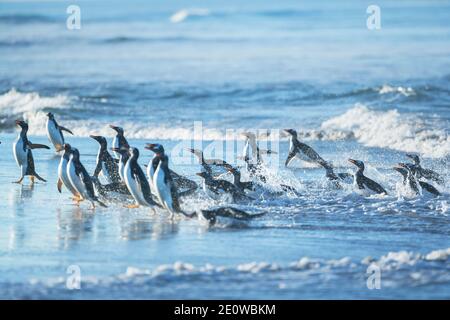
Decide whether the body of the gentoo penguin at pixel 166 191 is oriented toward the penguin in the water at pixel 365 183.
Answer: no

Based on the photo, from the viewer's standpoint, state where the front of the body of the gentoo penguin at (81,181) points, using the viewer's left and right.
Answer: facing to the left of the viewer

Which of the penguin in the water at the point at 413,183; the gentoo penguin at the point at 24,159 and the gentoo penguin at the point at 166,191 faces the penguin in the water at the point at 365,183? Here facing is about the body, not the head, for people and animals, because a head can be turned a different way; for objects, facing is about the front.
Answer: the penguin in the water at the point at 413,183

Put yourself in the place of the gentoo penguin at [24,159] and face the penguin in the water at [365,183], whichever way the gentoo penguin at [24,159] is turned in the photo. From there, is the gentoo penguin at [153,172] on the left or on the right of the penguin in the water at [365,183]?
right

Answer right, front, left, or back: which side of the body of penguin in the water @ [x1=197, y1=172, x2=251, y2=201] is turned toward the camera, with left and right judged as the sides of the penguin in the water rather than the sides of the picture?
left

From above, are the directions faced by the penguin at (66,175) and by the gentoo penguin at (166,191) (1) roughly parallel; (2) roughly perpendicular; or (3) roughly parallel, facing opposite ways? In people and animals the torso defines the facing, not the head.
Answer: roughly parallel

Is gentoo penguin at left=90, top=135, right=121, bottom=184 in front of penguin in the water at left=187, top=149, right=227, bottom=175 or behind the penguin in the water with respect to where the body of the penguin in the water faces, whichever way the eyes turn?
in front

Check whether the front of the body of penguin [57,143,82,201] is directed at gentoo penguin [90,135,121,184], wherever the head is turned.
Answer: no

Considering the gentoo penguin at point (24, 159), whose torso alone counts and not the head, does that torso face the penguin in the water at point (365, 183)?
no

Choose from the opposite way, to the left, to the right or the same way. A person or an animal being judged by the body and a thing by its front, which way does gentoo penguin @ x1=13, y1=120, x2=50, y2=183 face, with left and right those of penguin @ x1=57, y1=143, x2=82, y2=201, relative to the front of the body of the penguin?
the same way

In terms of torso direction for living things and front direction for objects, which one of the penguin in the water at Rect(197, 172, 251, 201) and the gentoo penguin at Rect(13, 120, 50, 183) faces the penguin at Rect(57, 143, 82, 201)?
the penguin in the water
